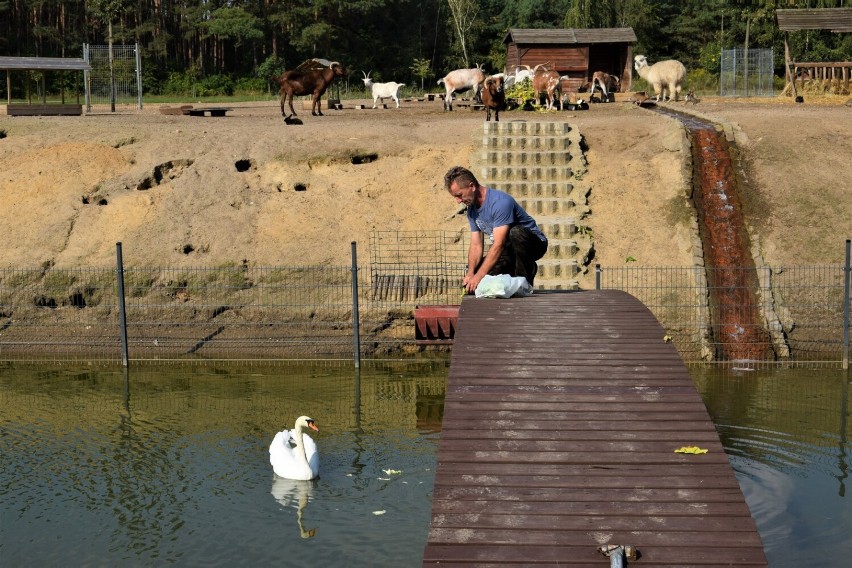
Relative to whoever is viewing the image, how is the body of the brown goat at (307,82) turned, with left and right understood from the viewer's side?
facing to the right of the viewer

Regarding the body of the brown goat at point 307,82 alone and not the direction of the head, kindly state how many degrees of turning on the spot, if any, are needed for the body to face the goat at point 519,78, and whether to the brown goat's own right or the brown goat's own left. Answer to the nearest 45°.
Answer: approximately 45° to the brown goat's own left

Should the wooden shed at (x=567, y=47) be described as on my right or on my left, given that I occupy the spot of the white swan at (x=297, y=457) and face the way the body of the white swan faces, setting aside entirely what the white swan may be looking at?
on my left

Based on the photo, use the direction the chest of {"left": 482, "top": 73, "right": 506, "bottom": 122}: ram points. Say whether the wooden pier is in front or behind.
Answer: in front

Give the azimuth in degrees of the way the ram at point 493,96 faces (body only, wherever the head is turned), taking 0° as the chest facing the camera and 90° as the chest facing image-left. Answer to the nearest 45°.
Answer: approximately 0°

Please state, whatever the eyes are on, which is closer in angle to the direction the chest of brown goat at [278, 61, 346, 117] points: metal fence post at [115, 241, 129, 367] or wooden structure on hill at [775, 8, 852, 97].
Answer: the wooden structure on hill

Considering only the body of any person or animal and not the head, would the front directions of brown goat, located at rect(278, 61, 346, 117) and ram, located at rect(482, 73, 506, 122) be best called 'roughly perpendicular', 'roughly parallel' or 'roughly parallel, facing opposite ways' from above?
roughly perpendicular

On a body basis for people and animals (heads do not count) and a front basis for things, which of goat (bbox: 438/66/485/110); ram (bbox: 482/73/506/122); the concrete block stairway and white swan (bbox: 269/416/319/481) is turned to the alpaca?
goat (bbox: 438/66/485/110)

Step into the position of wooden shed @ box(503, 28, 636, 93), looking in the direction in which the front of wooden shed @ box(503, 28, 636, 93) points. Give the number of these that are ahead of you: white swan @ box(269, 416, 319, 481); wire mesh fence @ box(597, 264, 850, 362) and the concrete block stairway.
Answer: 3

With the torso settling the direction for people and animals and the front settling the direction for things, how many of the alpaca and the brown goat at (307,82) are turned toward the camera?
0

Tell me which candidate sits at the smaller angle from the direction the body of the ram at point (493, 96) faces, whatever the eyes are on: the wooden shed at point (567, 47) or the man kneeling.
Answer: the man kneeling

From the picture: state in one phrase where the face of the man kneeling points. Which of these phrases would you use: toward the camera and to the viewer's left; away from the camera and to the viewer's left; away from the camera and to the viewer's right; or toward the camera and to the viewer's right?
toward the camera and to the viewer's left

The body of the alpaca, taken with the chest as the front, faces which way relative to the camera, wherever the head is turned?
to the viewer's left
